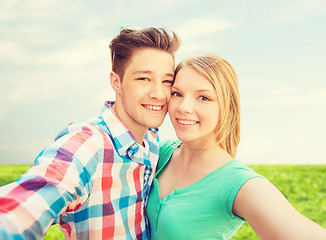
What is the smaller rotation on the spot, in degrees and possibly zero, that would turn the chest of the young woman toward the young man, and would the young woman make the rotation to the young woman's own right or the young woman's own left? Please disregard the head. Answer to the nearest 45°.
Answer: approximately 45° to the young woman's own right

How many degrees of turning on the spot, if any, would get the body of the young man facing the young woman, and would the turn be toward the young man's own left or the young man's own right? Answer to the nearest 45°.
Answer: approximately 45° to the young man's own left

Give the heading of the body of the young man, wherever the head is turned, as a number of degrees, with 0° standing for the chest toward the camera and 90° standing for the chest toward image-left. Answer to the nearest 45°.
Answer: approximately 315°

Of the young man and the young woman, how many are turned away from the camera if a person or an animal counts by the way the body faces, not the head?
0
